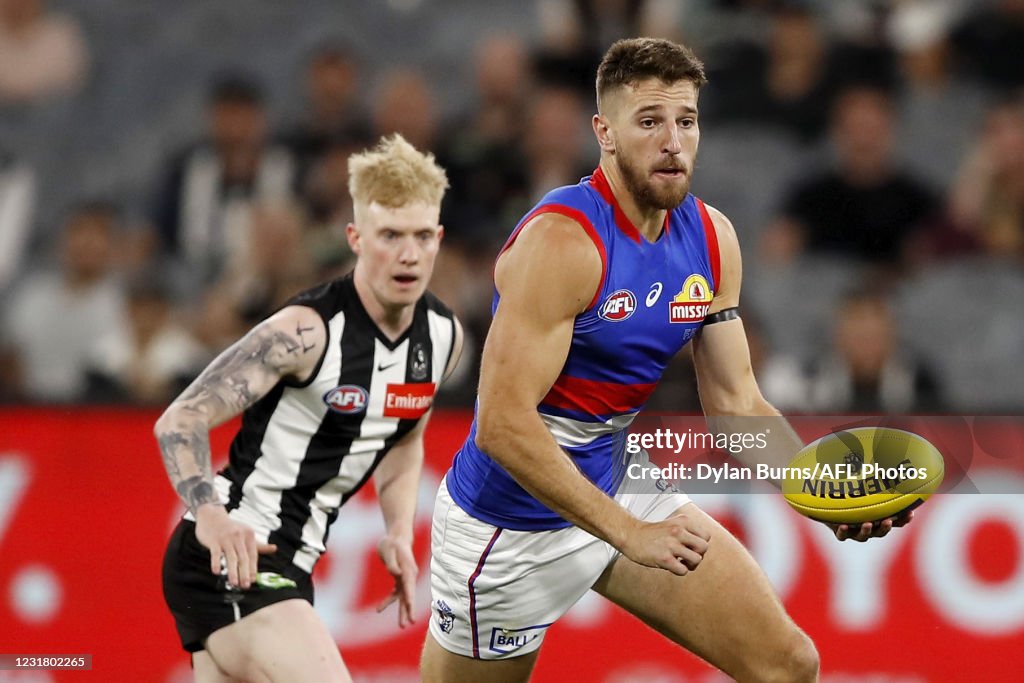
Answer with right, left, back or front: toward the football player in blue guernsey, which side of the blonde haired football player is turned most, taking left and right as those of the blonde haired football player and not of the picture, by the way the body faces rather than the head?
front

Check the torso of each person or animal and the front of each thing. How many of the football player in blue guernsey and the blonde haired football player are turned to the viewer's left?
0

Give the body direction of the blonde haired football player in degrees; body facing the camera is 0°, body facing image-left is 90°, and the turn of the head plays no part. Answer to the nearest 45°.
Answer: approximately 315°

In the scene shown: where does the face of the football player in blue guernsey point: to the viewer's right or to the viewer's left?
to the viewer's right
